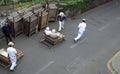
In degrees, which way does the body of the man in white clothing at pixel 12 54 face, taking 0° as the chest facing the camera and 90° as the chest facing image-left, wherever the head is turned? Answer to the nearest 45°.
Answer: approximately 225°

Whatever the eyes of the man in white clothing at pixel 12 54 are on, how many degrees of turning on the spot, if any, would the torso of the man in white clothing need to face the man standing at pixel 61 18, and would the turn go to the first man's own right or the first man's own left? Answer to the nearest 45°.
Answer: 0° — they already face them

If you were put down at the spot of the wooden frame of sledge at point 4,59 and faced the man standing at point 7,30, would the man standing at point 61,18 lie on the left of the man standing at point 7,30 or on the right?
right
